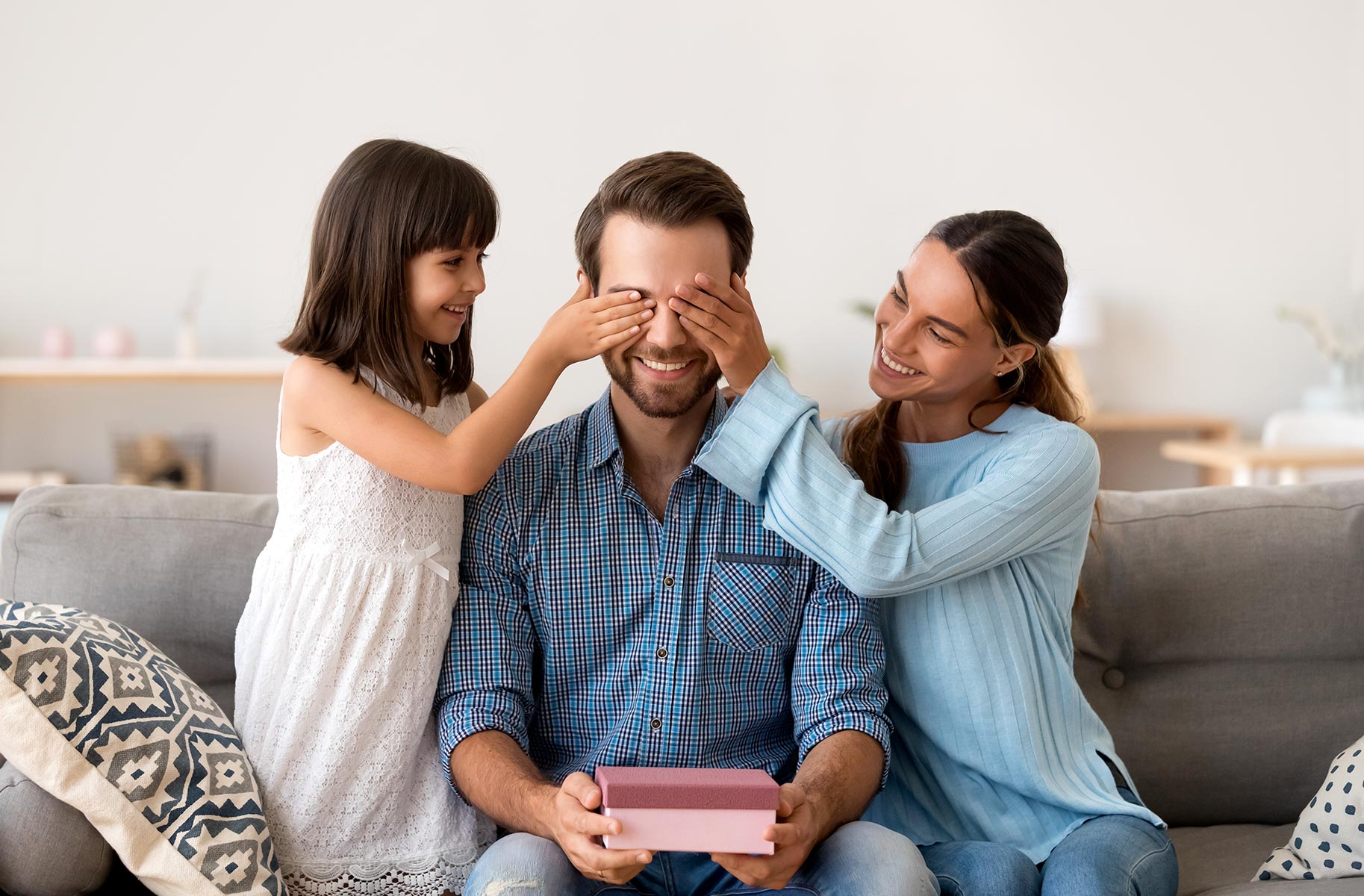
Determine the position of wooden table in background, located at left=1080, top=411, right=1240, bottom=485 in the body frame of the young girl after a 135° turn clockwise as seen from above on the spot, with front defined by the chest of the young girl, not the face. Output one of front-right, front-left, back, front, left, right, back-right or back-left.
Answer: back-right

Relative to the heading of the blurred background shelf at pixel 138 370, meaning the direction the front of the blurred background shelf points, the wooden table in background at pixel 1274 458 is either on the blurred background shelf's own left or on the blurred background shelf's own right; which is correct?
on the blurred background shelf's own left

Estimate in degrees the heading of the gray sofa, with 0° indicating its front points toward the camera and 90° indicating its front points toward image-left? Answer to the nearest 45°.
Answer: approximately 0°

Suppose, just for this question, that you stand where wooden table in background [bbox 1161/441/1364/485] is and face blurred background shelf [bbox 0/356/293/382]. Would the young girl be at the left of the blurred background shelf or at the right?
left

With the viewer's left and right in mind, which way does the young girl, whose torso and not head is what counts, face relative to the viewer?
facing the viewer and to the right of the viewer

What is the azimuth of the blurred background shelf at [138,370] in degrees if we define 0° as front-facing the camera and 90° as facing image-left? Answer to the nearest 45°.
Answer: approximately 0°

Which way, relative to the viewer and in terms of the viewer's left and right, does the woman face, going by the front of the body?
facing the viewer and to the left of the viewer

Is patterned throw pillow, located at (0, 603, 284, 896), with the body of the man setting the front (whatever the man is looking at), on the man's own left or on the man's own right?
on the man's own right

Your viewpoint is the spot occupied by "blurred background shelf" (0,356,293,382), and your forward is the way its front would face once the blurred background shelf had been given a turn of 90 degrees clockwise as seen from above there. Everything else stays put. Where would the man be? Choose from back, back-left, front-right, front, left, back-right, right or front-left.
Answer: left

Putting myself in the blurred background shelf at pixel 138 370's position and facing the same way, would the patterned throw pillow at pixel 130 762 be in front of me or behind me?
in front
